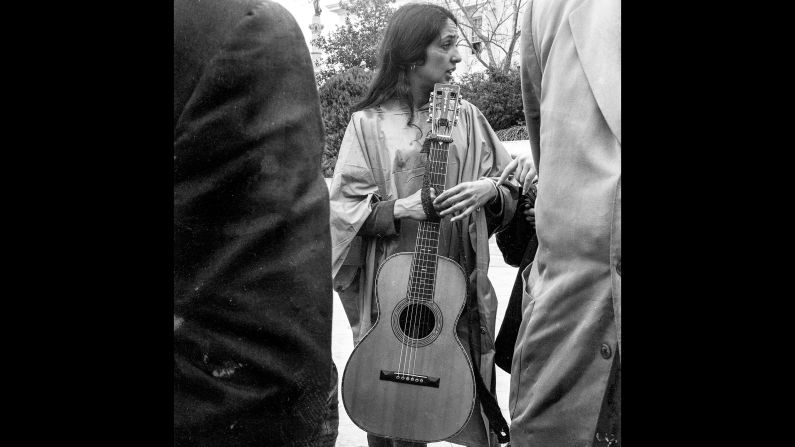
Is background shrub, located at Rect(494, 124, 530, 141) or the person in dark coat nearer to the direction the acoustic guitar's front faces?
the person in dark coat

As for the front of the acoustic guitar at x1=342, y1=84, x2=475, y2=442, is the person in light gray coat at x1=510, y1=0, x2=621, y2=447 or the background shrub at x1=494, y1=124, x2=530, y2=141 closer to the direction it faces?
the person in light gray coat

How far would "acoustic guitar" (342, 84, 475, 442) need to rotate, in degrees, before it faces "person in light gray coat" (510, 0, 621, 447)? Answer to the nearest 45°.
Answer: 0° — it already faces them

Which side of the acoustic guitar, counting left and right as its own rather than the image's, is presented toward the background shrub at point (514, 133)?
back

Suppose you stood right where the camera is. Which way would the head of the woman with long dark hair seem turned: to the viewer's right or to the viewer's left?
to the viewer's right

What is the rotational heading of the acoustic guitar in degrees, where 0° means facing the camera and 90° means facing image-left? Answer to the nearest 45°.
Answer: approximately 0°
